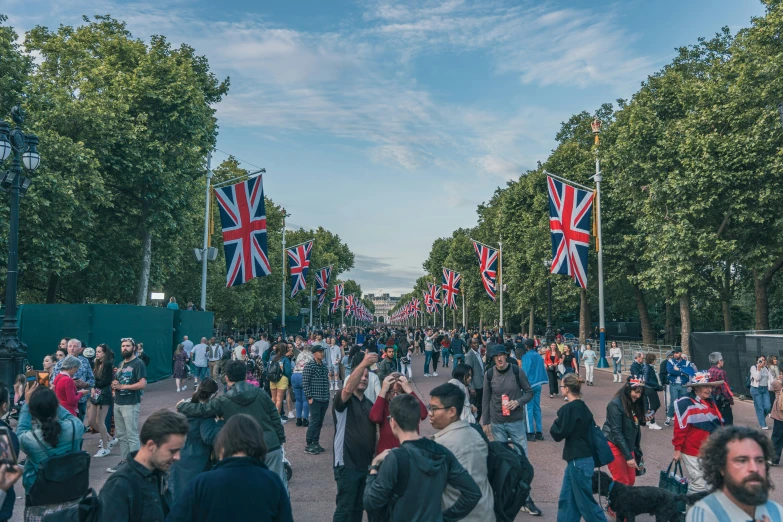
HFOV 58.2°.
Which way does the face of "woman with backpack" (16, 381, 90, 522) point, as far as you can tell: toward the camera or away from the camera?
away from the camera

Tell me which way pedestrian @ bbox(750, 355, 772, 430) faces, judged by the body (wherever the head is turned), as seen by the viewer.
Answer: toward the camera

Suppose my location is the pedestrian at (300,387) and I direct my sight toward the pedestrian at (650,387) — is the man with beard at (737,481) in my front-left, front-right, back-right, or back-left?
front-right

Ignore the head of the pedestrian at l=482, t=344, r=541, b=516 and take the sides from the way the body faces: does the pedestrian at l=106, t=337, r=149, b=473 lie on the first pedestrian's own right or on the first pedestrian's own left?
on the first pedestrian's own right

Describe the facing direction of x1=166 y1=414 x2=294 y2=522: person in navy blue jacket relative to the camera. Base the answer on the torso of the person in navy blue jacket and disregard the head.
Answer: away from the camera

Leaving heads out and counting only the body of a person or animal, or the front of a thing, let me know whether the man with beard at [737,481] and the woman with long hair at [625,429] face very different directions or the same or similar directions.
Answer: same or similar directions

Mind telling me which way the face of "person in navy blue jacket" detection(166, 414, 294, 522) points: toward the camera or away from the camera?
away from the camera

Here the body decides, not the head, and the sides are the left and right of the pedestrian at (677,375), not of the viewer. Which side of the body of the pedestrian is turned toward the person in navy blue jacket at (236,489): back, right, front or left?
front

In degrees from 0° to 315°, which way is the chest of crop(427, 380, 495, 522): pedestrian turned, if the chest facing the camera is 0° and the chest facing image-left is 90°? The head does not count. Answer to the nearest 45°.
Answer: approximately 90°
